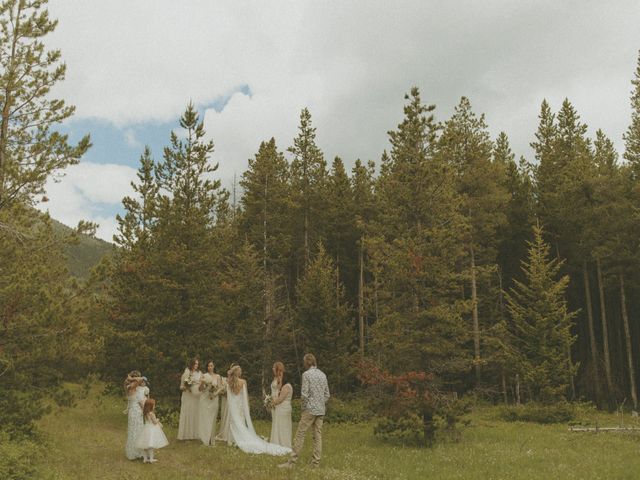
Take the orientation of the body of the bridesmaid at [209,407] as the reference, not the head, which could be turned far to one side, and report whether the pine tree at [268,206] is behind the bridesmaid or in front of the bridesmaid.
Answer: behind

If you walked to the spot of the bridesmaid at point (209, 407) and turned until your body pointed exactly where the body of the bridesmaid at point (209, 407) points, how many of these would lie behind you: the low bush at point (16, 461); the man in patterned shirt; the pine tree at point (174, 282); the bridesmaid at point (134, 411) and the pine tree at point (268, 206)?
2

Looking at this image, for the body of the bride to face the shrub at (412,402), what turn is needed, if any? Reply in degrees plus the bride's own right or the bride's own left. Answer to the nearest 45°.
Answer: approximately 135° to the bride's own right

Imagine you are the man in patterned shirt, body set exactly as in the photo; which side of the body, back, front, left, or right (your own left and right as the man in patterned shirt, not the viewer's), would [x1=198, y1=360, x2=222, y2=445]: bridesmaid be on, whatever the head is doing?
front

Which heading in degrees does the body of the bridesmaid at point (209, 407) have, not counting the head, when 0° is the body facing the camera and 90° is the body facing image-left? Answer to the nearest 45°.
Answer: approximately 0°

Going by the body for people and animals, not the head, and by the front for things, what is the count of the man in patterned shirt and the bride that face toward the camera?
0

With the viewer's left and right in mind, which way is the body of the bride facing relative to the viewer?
facing away from the viewer and to the left of the viewer

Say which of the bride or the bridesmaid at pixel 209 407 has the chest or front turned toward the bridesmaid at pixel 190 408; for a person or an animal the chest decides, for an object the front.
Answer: the bride

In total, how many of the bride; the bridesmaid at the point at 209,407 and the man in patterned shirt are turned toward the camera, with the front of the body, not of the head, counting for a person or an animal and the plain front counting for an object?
1
